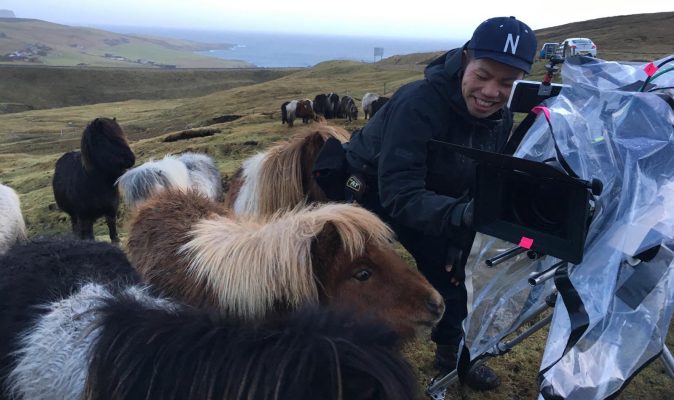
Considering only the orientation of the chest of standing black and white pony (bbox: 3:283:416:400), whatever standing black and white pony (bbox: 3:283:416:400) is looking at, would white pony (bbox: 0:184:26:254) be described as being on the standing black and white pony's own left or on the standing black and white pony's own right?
on the standing black and white pony's own left

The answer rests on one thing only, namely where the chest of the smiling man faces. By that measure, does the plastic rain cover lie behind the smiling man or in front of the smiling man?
in front

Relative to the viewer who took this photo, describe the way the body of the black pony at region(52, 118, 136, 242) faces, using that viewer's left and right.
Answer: facing the viewer and to the right of the viewer

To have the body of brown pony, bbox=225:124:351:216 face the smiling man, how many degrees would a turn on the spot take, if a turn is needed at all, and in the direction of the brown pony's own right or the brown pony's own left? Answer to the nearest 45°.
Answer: approximately 45° to the brown pony's own right

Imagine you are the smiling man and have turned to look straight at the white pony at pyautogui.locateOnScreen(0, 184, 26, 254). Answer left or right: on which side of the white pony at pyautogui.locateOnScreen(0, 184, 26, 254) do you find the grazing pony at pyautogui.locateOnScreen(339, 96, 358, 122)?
right

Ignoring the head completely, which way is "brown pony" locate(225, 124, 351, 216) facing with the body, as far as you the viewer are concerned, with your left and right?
facing to the right of the viewer

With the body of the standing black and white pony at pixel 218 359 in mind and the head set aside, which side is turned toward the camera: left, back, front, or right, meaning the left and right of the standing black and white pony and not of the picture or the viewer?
right

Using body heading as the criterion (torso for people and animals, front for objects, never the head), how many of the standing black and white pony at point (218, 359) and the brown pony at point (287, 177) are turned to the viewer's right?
2
